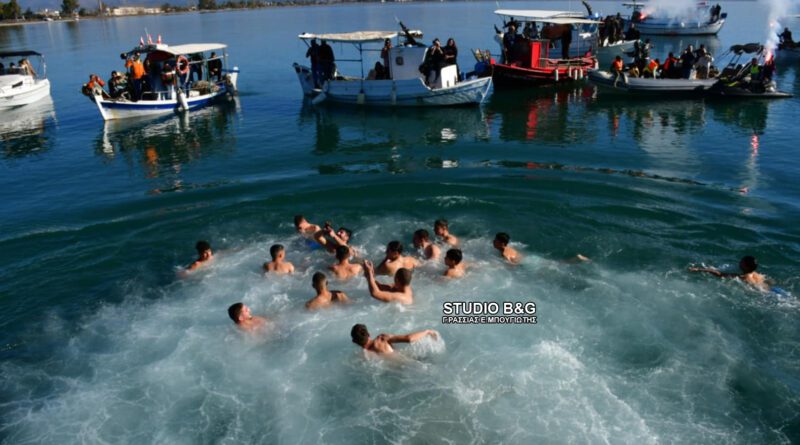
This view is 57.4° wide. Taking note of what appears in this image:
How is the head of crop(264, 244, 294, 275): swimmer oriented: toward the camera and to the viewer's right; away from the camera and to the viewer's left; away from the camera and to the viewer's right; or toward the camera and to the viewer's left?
away from the camera and to the viewer's right

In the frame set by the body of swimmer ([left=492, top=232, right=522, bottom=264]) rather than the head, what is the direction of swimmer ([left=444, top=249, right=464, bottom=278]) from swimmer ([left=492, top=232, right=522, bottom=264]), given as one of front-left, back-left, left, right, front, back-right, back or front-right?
front-left

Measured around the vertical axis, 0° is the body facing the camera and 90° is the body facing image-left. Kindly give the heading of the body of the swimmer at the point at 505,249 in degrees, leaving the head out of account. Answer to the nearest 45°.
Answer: approximately 90°

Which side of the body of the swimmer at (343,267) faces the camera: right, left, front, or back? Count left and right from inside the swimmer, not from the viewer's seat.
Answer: back

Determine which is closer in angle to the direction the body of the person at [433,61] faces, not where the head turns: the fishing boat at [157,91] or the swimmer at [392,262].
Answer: the swimmer

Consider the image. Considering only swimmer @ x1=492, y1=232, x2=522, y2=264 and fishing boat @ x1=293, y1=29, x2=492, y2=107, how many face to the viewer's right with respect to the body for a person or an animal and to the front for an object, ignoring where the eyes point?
1

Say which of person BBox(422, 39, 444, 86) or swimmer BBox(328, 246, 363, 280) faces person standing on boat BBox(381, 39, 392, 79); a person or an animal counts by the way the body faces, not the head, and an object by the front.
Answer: the swimmer

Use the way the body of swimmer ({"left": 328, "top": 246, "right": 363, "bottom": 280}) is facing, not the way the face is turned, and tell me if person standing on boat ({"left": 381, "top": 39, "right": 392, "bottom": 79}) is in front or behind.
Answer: in front

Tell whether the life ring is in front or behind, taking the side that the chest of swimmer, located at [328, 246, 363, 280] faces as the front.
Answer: in front
